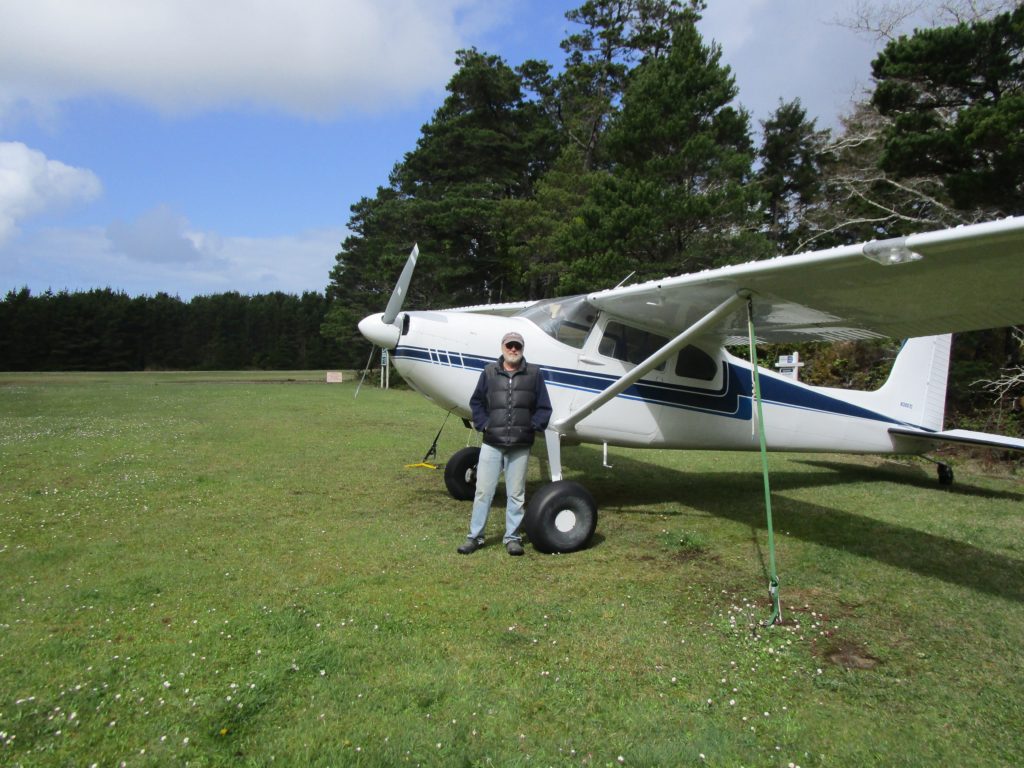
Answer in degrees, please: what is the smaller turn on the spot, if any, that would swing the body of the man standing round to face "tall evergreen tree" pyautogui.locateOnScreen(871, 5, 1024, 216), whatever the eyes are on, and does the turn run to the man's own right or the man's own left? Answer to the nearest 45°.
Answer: approximately 135° to the man's own left

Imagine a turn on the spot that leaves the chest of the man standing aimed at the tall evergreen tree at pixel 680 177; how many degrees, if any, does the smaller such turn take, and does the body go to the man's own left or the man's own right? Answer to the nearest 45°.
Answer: approximately 180°

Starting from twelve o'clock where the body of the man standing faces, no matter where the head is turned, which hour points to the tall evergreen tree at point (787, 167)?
The tall evergreen tree is roughly at 7 o'clock from the man standing.

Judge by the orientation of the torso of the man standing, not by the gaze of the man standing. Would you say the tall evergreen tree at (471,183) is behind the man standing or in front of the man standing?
behind

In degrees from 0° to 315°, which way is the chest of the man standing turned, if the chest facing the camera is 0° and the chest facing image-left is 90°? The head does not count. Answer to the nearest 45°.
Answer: approximately 0°
